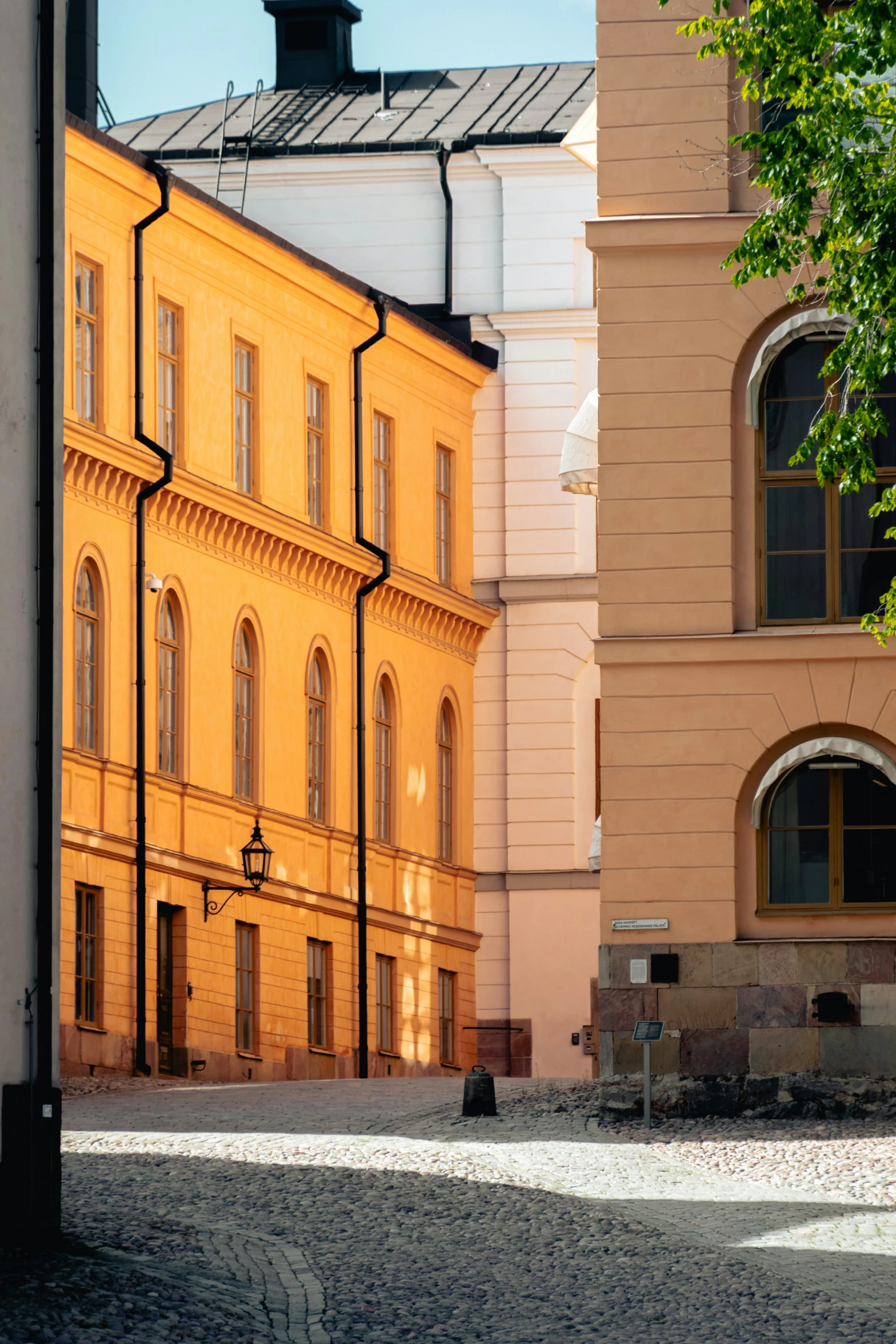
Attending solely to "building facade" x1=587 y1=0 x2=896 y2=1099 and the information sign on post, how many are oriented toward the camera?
2

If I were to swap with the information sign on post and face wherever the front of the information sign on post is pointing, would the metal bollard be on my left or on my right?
on my right

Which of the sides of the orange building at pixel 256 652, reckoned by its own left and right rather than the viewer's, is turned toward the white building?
left

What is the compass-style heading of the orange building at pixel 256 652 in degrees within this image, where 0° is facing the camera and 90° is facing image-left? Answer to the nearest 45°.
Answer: approximately 315°

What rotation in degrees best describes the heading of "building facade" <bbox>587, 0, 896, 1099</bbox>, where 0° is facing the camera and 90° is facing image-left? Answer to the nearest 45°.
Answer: approximately 0°

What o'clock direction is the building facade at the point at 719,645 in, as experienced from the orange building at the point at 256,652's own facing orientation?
The building facade is roughly at 1 o'clock from the orange building.
